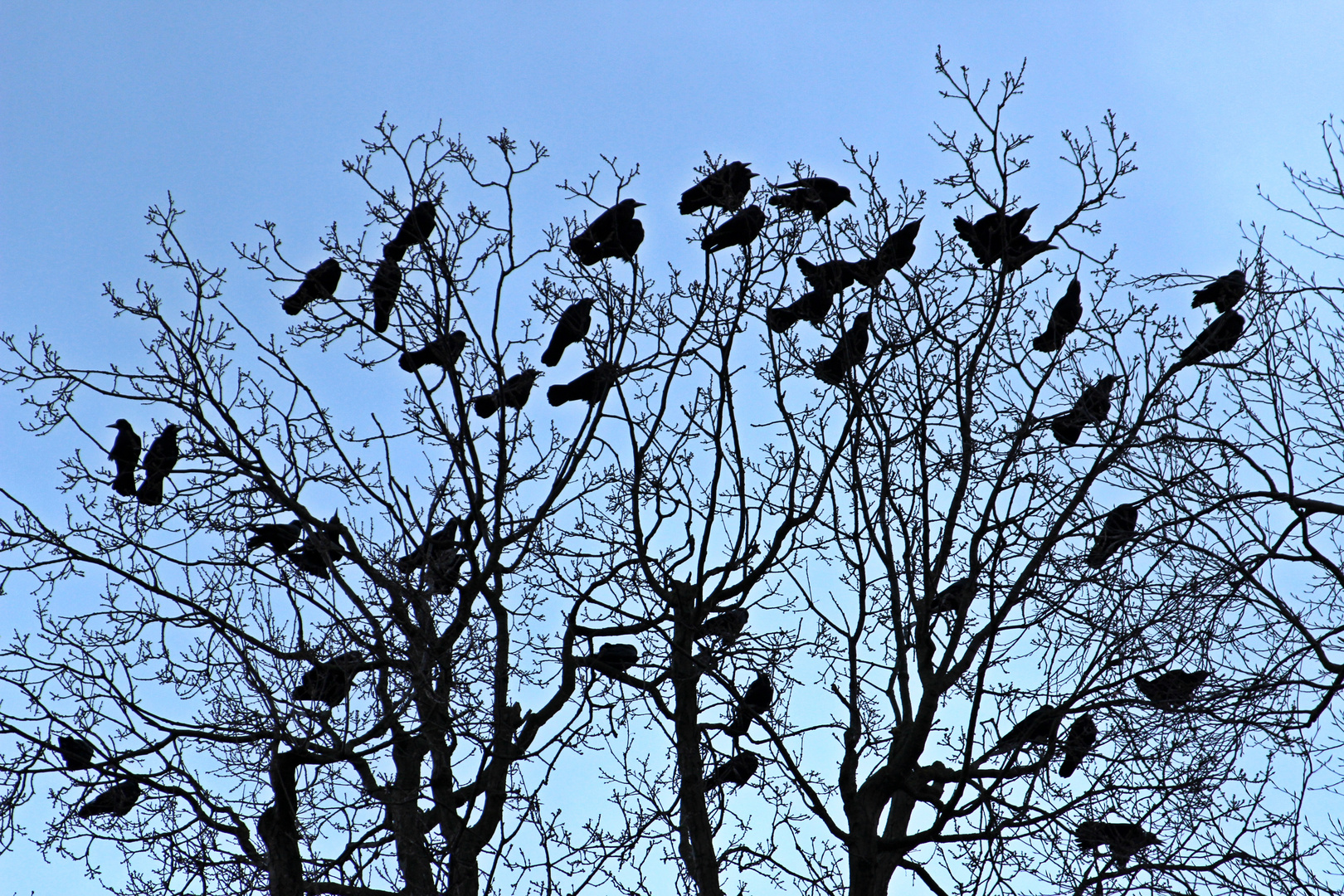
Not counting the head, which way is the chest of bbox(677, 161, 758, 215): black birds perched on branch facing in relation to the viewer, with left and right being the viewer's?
facing to the right of the viewer

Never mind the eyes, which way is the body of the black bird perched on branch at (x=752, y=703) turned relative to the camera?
to the viewer's right

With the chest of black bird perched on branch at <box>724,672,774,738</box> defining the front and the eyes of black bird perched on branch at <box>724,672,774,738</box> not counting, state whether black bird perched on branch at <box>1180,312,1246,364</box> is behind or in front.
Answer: in front

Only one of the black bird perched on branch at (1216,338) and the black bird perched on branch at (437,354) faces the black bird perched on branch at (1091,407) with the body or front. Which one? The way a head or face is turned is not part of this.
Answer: the black bird perched on branch at (437,354)

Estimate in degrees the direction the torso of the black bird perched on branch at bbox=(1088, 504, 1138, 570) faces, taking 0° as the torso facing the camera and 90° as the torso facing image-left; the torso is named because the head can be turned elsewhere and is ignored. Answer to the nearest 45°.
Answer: approximately 270°

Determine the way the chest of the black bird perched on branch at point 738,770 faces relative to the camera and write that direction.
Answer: to the viewer's right

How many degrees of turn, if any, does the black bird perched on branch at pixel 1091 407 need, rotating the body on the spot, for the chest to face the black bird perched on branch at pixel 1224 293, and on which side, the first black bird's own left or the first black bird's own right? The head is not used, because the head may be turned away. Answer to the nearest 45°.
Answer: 0° — it already faces it

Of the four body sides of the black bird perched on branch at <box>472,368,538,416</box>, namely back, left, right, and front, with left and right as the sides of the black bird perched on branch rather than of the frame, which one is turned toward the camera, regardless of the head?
right

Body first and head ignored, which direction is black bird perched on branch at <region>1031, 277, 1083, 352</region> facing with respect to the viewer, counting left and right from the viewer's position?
facing to the right of the viewer
